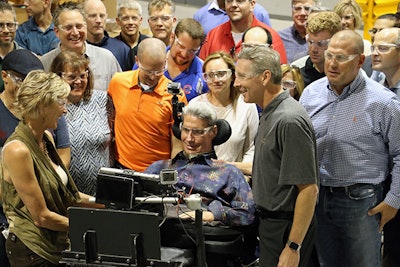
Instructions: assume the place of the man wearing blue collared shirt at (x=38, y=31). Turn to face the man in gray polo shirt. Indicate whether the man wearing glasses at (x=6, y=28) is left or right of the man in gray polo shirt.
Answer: right

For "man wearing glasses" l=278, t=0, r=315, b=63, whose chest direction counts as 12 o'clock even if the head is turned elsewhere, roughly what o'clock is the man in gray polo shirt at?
The man in gray polo shirt is roughly at 12 o'clock from the man wearing glasses.

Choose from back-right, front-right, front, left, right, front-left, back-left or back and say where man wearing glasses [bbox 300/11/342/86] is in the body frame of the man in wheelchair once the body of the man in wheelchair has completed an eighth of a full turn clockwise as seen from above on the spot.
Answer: back-right

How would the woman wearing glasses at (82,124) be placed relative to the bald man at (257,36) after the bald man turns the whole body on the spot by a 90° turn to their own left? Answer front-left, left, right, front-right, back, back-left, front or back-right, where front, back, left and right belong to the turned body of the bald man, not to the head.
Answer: back-right

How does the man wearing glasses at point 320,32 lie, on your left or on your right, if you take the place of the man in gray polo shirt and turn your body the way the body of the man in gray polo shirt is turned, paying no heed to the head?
on your right

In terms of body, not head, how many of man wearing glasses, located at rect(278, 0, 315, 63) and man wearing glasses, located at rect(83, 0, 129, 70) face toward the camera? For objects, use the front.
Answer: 2

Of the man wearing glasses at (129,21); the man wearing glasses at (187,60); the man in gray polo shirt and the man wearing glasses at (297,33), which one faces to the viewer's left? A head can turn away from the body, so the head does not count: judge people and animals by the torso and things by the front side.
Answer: the man in gray polo shirt

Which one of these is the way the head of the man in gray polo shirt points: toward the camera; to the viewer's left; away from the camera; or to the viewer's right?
to the viewer's left

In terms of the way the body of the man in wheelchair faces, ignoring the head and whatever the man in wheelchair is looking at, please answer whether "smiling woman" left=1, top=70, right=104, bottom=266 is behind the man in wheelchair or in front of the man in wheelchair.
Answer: in front

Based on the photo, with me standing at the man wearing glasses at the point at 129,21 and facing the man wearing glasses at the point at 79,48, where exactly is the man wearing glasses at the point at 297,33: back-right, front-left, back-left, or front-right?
back-left

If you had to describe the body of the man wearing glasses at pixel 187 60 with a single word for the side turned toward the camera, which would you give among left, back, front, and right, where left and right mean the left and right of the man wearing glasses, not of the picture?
front

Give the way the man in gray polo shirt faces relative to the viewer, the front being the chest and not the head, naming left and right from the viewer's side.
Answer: facing to the left of the viewer
